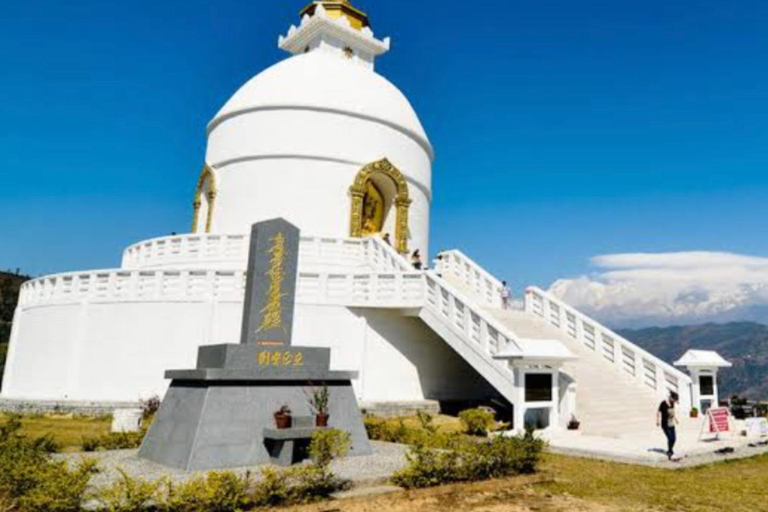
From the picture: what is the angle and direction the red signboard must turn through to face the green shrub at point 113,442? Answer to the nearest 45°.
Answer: approximately 45° to its right

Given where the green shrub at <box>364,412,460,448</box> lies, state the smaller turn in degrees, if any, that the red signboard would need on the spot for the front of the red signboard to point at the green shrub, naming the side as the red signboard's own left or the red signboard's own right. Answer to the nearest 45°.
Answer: approximately 45° to the red signboard's own right

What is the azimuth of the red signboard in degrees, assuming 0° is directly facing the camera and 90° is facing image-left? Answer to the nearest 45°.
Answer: approximately 0°

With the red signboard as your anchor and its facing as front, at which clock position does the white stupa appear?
The white stupa is roughly at 3 o'clock from the red signboard.

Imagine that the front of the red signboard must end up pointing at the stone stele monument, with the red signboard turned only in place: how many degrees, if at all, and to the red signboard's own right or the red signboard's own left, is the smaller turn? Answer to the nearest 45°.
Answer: approximately 45° to the red signboard's own right

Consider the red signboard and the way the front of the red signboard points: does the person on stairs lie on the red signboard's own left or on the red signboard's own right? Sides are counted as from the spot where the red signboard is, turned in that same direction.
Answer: on the red signboard's own right

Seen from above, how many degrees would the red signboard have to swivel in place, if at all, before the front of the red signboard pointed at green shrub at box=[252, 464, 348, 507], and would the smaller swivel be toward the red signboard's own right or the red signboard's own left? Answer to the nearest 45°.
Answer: approximately 45° to the red signboard's own right

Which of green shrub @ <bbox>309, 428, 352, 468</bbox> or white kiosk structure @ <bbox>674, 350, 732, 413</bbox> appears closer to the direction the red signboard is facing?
the green shrub
